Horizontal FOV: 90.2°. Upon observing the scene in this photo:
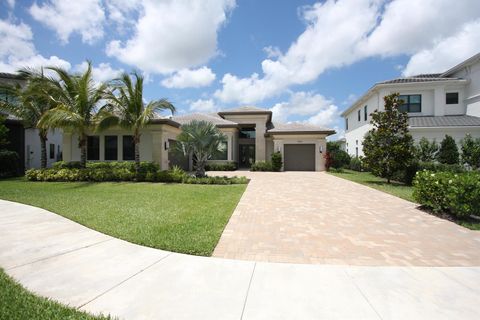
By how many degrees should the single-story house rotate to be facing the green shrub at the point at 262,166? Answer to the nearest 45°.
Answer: approximately 45° to its left

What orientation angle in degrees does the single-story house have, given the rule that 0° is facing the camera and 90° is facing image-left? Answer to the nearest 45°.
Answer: approximately 0°

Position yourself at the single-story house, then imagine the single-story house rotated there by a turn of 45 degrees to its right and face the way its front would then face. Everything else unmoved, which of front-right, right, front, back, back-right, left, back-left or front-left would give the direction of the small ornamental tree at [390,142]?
left

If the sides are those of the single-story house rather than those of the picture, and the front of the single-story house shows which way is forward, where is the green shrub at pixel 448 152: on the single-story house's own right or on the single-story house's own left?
on the single-story house's own left

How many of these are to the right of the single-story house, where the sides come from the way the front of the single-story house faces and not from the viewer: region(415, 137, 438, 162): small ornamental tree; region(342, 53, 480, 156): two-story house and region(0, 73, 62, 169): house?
1

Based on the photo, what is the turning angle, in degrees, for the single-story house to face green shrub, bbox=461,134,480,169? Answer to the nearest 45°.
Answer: approximately 45° to its left

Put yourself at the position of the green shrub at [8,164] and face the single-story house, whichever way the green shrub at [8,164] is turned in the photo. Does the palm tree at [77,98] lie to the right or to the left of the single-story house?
right

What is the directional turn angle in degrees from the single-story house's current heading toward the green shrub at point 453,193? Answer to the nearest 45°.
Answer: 0° — it already faces it

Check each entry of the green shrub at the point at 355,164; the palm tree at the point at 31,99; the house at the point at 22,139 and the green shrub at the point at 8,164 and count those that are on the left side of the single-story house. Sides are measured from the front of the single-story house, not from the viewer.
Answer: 1

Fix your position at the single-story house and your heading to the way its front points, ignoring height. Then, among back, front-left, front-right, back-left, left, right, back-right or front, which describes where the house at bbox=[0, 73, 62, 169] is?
right

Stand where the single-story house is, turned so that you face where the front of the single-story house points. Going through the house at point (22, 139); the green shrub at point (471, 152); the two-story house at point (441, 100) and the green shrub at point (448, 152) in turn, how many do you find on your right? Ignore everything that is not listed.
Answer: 1

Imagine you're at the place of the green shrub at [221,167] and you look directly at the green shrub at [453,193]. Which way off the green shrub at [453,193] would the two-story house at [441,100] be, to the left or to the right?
left
